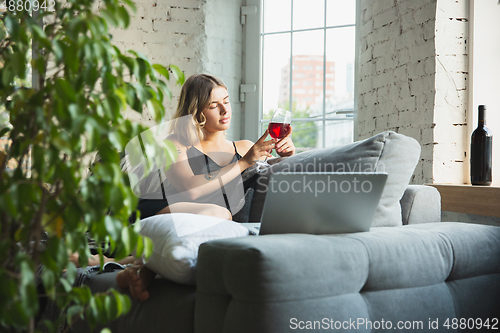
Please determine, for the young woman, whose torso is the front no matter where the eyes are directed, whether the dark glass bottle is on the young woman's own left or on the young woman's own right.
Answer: on the young woman's own left

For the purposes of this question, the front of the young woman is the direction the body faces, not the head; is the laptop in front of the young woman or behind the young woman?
in front

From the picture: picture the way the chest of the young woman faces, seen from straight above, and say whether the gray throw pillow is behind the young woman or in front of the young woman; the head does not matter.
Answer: in front

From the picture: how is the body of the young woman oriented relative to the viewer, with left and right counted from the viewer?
facing the viewer and to the right of the viewer

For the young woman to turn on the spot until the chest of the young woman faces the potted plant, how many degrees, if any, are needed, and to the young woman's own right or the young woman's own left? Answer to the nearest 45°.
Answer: approximately 45° to the young woman's own right
